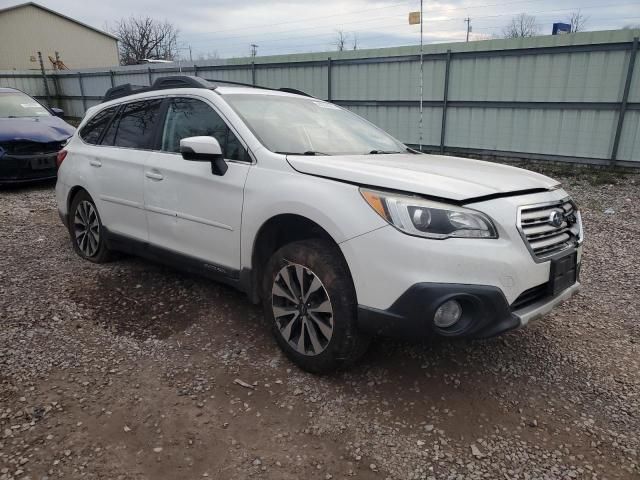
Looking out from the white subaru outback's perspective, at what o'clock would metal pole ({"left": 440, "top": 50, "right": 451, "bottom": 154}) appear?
The metal pole is roughly at 8 o'clock from the white subaru outback.

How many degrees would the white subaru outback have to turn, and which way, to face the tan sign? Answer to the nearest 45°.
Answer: approximately 135° to its left

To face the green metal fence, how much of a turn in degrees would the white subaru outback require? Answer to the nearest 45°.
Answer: approximately 90° to its left

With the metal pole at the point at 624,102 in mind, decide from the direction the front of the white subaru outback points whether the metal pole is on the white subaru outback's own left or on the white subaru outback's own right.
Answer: on the white subaru outback's own left
